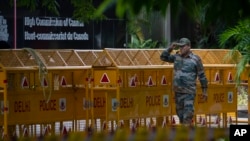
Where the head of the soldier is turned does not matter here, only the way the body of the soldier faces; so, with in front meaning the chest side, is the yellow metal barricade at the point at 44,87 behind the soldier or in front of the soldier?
in front

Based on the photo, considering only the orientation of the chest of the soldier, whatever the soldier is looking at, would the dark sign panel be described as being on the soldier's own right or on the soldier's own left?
on the soldier's own right

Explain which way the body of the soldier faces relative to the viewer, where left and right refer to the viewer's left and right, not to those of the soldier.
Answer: facing the viewer and to the left of the viewer
